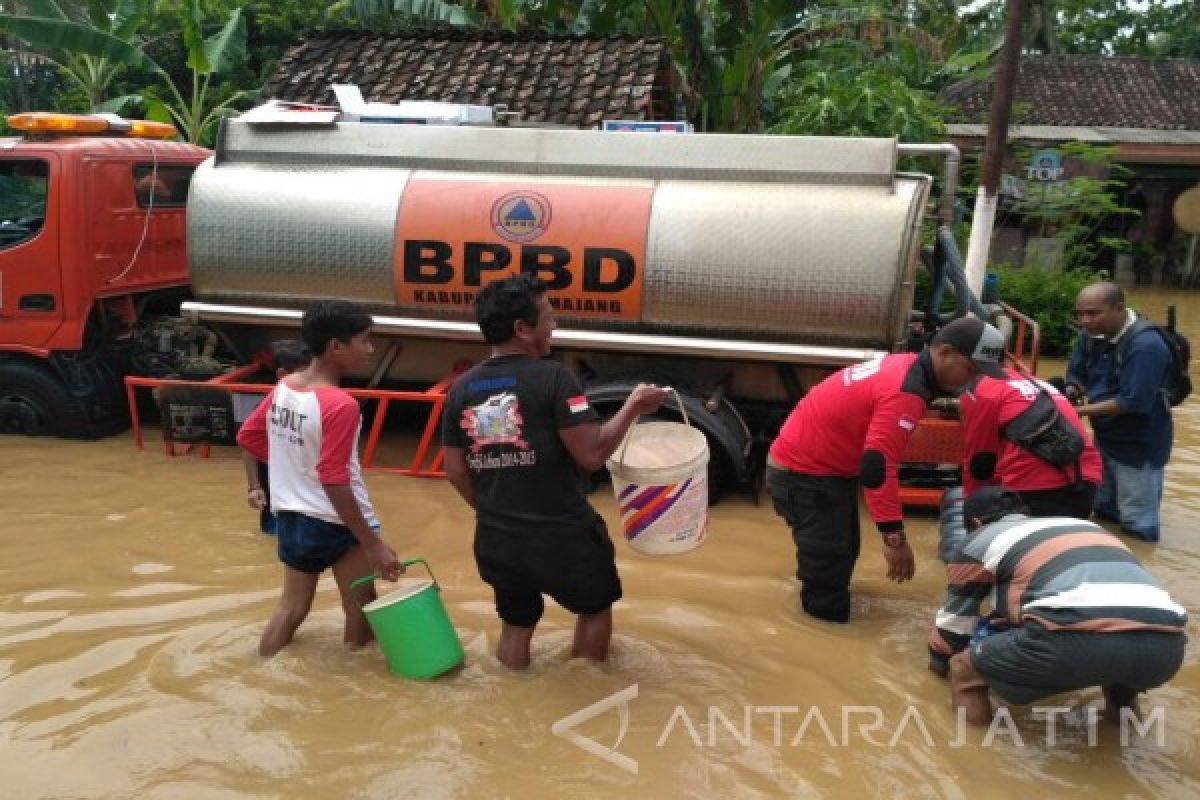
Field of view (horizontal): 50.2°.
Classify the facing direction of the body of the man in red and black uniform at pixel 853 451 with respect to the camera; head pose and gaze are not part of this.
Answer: to the viewer's right

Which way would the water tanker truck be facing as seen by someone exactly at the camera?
facing to the left of the viewer

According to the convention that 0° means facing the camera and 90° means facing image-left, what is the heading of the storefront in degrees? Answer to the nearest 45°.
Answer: approximately 0°

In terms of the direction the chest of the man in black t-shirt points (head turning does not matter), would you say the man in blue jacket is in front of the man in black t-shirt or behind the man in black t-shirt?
in front

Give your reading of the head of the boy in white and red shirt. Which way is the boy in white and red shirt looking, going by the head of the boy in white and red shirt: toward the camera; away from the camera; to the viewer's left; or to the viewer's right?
to the viewer's right

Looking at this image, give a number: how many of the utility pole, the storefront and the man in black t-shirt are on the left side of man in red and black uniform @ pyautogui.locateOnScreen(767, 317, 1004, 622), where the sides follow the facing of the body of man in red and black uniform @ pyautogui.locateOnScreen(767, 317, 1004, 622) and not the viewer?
2

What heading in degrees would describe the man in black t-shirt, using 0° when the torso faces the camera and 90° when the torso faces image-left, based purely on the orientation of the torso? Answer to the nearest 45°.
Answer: approximately 225°

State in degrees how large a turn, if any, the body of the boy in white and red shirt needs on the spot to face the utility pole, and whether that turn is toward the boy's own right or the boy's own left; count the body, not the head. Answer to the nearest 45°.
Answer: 0° — they already face it

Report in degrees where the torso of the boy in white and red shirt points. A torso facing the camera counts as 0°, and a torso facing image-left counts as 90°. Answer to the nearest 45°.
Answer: approximately 225°
